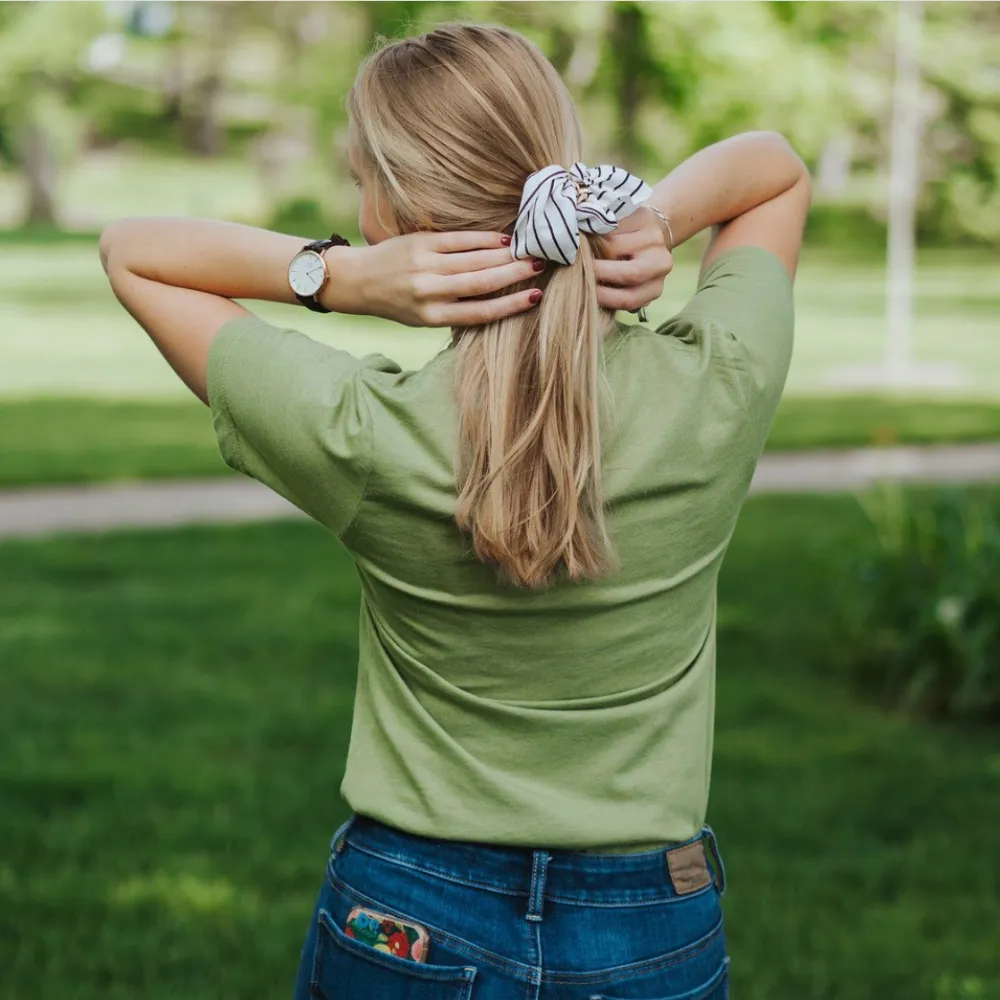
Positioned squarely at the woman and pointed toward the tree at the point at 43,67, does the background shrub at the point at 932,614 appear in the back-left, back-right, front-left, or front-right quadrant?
front-right

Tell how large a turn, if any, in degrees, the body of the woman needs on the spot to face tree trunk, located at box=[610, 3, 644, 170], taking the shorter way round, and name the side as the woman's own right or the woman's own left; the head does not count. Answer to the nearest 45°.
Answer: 0° — they already face it

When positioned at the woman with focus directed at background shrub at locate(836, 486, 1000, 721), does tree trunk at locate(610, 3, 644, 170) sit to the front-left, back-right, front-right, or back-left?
front-left

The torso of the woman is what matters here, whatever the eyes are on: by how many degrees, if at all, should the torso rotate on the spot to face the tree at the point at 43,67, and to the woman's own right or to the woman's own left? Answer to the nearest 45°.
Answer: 0° — they already face it

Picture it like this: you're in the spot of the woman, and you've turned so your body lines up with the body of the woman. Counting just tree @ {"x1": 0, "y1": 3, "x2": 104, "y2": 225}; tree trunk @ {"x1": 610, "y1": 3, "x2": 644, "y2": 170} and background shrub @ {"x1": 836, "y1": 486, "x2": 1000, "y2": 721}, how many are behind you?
0

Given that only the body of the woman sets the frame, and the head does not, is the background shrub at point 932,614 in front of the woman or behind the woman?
in front

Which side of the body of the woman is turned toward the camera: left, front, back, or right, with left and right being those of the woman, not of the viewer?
back
